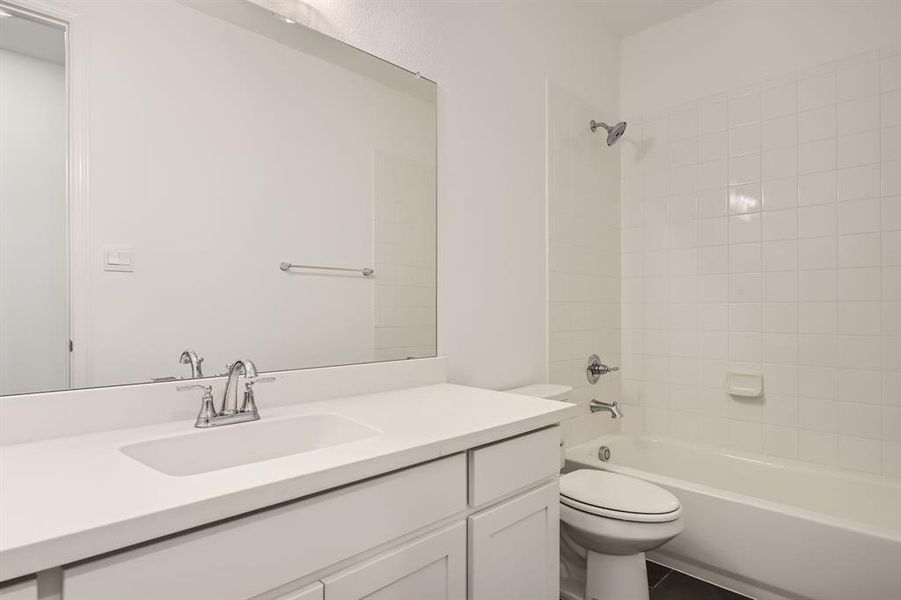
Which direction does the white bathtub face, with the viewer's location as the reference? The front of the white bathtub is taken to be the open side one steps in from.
facing the viewer and to the left of the viewer

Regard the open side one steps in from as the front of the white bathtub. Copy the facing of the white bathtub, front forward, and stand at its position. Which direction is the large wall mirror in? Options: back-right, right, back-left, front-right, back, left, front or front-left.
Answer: front

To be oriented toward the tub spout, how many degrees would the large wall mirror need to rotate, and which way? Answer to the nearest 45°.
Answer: approximately 45° to its left

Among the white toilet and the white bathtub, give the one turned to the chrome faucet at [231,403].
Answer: the white bathtub

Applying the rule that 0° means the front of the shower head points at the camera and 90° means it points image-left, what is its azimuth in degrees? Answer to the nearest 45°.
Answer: approximately 315°

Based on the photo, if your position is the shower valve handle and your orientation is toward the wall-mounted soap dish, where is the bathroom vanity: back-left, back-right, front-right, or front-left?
back-right

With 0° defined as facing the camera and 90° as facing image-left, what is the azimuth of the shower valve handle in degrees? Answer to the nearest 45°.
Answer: approximately 315°

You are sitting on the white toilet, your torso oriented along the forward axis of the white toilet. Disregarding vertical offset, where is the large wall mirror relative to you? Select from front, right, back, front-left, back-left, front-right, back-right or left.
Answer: right

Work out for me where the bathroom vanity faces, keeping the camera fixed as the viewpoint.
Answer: facing the viewer and to the right of the viewer

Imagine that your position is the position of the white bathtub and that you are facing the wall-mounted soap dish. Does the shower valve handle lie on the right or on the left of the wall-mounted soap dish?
left

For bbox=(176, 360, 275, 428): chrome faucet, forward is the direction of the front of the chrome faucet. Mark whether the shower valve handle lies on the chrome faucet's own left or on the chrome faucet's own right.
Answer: on the chrome faucet's own left

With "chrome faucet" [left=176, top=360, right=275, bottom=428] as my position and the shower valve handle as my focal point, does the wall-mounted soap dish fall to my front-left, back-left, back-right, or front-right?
front-right

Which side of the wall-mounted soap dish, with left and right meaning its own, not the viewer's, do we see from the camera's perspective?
front
